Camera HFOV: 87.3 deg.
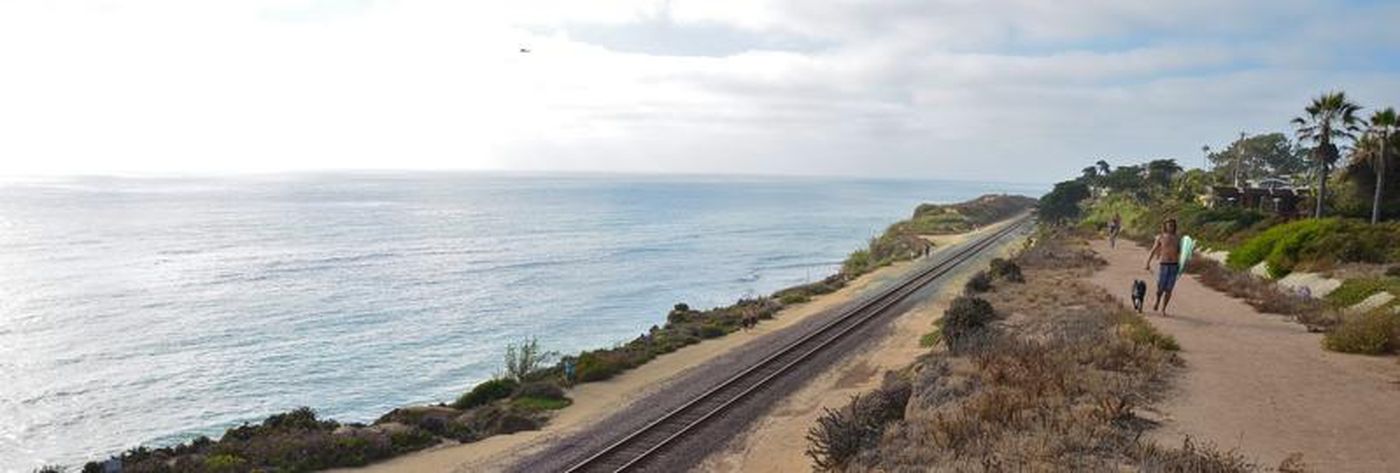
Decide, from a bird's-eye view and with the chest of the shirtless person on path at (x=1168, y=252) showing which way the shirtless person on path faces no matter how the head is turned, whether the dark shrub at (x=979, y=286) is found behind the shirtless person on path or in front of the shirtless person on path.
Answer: behind

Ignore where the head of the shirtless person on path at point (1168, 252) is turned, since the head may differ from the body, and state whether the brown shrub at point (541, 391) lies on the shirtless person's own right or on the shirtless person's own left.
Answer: on the shirtless person's own right

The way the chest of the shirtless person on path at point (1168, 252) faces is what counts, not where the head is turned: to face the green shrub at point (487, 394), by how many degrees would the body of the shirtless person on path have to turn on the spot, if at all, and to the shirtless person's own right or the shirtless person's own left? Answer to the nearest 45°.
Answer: approximately 90° to the shirtless person's own right

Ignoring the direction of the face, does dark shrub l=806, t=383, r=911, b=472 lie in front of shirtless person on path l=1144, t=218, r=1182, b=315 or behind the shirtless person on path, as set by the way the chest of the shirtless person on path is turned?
in front

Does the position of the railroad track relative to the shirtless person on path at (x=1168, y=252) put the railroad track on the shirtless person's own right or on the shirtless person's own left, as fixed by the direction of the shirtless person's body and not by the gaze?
on the shirtless person's own right

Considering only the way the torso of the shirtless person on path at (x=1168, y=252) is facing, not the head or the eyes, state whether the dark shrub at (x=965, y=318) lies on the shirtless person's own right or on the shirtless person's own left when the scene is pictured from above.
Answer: on the shirtless person's own right

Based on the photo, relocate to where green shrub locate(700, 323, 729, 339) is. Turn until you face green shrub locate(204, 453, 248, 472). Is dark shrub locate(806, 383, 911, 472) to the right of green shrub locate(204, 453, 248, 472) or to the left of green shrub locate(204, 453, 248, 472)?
left

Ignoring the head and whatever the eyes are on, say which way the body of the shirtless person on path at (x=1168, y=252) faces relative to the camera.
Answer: toward the camera

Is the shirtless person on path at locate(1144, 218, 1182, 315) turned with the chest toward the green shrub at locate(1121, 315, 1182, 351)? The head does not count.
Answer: yes

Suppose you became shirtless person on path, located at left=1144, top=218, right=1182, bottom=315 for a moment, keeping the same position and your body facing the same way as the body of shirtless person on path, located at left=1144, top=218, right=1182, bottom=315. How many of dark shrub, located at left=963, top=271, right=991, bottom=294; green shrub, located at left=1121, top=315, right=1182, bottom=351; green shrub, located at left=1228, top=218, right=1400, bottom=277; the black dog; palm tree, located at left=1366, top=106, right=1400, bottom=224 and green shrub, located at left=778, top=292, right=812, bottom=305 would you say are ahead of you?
1

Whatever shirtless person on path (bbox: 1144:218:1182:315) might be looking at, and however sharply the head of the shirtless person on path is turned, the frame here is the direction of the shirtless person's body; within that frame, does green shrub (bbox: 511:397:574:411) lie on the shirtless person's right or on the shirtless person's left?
on the shirtless person's right

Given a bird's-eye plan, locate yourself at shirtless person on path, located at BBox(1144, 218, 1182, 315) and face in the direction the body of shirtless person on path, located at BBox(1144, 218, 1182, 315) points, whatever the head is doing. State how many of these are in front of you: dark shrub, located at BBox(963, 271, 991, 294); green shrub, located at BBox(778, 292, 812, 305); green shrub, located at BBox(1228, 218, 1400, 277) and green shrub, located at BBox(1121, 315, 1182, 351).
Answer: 1

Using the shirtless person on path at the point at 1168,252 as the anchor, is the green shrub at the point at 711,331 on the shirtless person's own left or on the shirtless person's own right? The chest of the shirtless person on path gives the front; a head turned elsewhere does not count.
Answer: on the shirtless person's own right

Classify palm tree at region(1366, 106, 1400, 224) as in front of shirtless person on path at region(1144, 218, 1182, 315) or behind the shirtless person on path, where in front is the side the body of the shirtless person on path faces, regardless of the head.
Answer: behind
